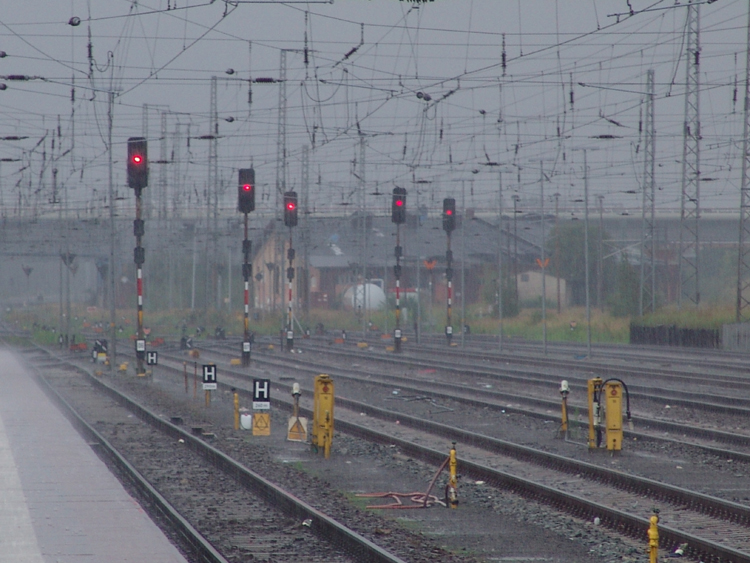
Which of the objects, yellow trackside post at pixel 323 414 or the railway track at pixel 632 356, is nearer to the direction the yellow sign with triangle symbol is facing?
the yellow trackside post

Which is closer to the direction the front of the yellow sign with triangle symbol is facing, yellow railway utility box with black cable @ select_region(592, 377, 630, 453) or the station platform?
the station platform

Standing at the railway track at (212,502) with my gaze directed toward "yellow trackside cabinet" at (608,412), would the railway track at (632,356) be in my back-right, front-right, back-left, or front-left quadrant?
front-left

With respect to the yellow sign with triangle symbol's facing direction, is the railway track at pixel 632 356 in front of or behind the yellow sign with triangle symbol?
behind

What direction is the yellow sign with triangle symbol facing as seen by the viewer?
toward the camera

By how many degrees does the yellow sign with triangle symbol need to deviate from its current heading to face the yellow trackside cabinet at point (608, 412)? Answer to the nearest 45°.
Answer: approximately 45° to its left

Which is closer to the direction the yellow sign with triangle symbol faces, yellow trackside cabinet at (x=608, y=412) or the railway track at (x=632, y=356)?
the yellow trackside cabinet

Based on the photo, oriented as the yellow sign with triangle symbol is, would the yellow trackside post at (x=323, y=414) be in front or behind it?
in front
